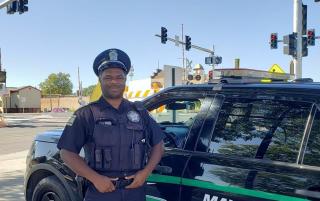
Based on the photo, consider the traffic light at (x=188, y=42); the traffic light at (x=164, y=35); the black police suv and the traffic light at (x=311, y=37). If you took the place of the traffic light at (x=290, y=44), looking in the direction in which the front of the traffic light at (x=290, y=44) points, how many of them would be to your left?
1

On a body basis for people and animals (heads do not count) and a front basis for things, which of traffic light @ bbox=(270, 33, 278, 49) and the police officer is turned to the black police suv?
the traffic light

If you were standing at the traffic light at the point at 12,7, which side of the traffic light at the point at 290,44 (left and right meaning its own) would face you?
front

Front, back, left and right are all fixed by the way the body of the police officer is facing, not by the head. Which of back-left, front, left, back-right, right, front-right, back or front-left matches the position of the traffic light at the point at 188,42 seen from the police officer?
back

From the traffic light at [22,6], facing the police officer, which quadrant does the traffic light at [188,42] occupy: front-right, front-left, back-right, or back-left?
back-left

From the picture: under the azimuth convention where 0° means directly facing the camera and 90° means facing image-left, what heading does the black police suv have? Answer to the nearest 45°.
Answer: approximately 135°

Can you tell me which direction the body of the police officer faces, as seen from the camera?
toward the camera

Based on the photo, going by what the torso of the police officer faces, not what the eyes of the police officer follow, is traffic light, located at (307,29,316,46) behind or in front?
behind

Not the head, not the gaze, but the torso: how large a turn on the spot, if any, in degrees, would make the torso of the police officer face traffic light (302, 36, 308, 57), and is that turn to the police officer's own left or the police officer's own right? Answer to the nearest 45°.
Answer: approximately 135° to the police officer's own left

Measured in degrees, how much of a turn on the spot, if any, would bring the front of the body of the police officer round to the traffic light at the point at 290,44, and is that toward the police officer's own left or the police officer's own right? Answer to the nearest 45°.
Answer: approximately 135° to the police officer's own left

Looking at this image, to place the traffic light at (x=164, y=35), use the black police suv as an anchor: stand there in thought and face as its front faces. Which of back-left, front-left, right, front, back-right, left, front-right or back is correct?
front-right

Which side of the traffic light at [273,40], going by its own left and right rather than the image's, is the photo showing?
front

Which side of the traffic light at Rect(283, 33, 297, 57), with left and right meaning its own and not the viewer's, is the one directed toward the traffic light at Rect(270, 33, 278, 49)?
right

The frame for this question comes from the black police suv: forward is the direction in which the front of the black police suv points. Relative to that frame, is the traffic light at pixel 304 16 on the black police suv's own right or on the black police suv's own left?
on the black police suv's own right

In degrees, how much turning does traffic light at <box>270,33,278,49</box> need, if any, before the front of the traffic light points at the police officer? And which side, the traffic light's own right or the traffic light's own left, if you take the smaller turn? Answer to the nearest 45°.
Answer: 0° — it already faces them
